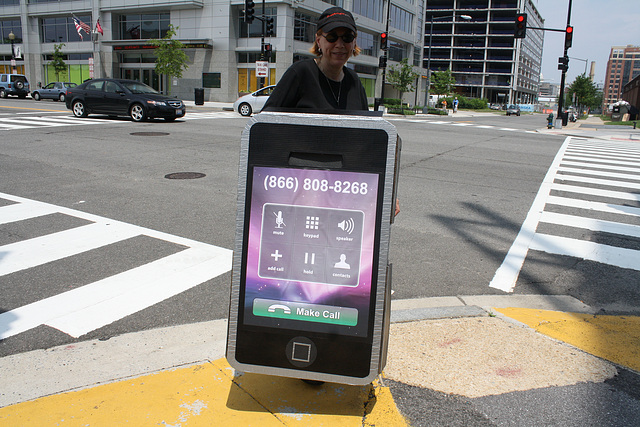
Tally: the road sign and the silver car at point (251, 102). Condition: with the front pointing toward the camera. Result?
1

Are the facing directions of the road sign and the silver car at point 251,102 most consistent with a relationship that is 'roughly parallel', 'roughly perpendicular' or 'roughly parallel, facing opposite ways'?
roughly perpendicular

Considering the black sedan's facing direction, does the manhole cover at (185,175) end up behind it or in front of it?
in front

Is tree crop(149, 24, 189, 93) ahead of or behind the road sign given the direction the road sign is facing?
behind

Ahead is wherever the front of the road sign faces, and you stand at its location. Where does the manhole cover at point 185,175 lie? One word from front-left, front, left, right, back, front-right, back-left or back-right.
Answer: front

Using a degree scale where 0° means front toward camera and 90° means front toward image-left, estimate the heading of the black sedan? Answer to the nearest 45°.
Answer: approximately 315°

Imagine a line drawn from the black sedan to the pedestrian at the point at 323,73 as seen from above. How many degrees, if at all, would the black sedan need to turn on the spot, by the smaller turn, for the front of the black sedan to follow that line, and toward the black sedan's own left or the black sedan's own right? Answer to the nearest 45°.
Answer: approximately 45° to the black sedan's own right

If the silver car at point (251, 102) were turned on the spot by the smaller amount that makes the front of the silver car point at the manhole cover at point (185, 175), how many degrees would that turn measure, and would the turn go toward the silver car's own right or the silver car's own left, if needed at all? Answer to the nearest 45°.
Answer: approximately 90° to the silver car's own left

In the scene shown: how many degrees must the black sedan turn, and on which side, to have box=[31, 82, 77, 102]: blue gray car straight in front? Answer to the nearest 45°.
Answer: approximately 135° to its left

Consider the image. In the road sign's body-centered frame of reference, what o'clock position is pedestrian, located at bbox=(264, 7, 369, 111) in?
The pedestrian is roughly at 12 o'clock from the road sign.

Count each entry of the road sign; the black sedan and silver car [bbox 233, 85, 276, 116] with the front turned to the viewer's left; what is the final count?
1

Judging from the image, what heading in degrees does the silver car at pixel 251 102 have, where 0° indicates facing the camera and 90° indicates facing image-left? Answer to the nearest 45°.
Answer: approximately 90°

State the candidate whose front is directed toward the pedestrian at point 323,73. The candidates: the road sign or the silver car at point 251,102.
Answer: the road sign

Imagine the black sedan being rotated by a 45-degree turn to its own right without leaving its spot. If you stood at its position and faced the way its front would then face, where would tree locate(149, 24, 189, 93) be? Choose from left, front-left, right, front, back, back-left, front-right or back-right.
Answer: back

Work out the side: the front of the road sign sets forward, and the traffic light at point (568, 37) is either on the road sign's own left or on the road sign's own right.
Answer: on the road sign's own left

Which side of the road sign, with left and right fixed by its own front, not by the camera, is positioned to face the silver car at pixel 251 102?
front
